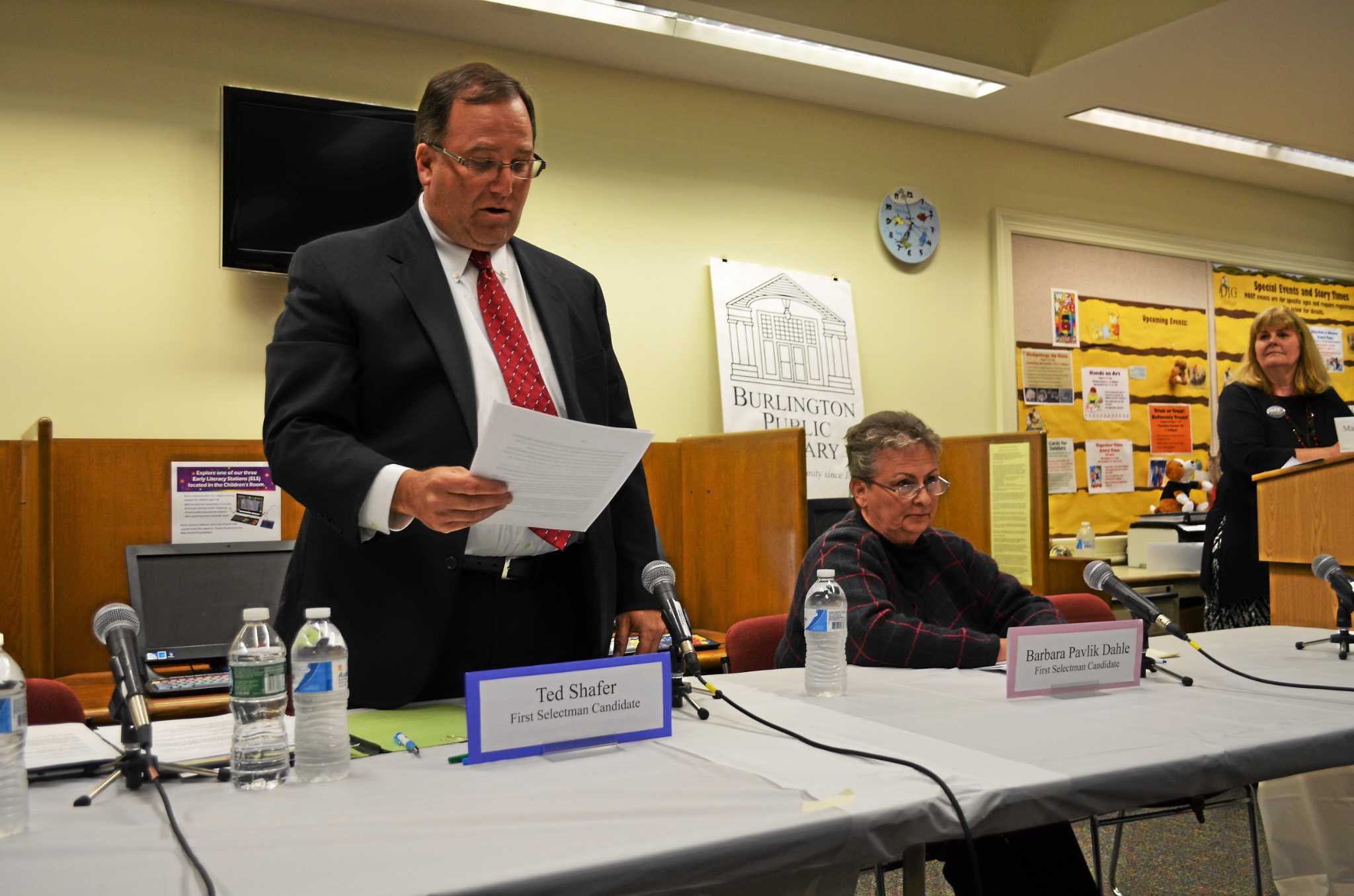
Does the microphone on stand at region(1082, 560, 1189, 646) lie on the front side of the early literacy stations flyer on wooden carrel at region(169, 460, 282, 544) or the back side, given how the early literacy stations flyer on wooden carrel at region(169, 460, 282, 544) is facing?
on the front side

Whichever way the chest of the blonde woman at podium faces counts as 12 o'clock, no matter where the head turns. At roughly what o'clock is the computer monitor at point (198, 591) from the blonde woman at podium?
The computer monitor is roughly at 3 o'clock from the blonde woman at podium.

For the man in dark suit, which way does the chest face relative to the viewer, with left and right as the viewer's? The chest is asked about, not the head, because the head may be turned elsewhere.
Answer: facing the viewer and to the right of the viewer

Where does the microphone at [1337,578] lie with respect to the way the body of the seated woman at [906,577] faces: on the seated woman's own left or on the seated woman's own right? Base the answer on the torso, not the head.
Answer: on the seated woman's own left

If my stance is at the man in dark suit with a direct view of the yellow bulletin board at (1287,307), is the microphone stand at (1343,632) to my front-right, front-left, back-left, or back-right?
front-right

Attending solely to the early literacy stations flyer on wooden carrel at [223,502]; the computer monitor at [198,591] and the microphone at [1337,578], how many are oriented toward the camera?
2

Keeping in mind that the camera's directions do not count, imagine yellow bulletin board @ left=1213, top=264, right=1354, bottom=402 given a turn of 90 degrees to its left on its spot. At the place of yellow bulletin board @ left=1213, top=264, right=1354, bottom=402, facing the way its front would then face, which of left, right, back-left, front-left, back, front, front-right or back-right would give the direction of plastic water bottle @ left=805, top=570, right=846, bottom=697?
back-right

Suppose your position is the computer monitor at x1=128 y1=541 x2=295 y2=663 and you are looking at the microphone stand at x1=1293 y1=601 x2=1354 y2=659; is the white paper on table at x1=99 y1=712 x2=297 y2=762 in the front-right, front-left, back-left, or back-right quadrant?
front-right

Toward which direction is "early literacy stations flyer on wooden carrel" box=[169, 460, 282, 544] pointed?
toward the camera

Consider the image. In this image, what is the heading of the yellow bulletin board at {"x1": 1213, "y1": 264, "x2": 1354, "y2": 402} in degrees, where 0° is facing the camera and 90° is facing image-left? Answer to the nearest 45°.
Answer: approximately 315°

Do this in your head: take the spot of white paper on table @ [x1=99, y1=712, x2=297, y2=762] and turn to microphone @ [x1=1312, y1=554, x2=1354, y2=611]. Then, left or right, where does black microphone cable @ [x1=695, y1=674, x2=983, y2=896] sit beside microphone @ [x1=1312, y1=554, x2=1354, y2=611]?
right

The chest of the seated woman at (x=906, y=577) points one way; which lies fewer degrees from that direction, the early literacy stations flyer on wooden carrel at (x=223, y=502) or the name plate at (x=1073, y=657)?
the name plate

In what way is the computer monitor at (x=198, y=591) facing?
toward the camera
